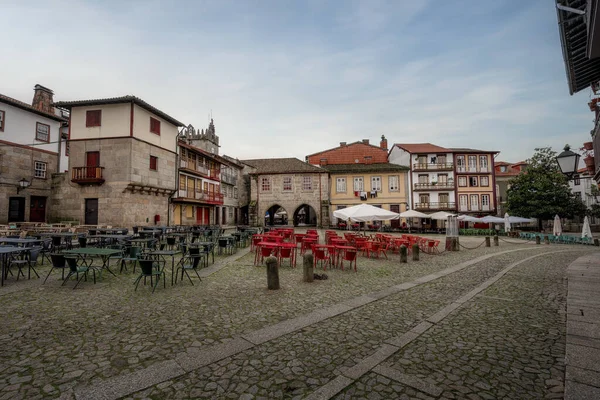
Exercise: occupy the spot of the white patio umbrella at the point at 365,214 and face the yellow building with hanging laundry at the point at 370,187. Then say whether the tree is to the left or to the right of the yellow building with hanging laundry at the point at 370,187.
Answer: right

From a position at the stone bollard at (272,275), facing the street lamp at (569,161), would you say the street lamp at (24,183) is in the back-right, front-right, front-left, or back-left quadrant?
back-left

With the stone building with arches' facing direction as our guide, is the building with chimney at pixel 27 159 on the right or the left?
on its right

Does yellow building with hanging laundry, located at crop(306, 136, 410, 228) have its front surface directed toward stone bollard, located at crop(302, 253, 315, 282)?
yes

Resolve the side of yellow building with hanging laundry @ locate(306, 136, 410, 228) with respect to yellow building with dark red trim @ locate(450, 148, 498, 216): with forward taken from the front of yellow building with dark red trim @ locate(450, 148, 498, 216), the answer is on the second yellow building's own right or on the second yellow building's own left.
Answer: on the second yellow building's own right

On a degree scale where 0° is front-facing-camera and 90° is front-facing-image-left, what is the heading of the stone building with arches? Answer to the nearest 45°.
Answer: approximately 0°

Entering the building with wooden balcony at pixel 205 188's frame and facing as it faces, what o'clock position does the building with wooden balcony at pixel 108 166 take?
the building with wooden balcony at pixel 108 166 is roughly at 3 o'clock from the building with wooden balcony at pixel 205 188.

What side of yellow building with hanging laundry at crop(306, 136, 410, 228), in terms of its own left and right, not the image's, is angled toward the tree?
left

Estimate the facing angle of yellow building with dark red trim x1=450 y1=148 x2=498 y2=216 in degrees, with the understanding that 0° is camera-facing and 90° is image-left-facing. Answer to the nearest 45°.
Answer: approximately 0°
